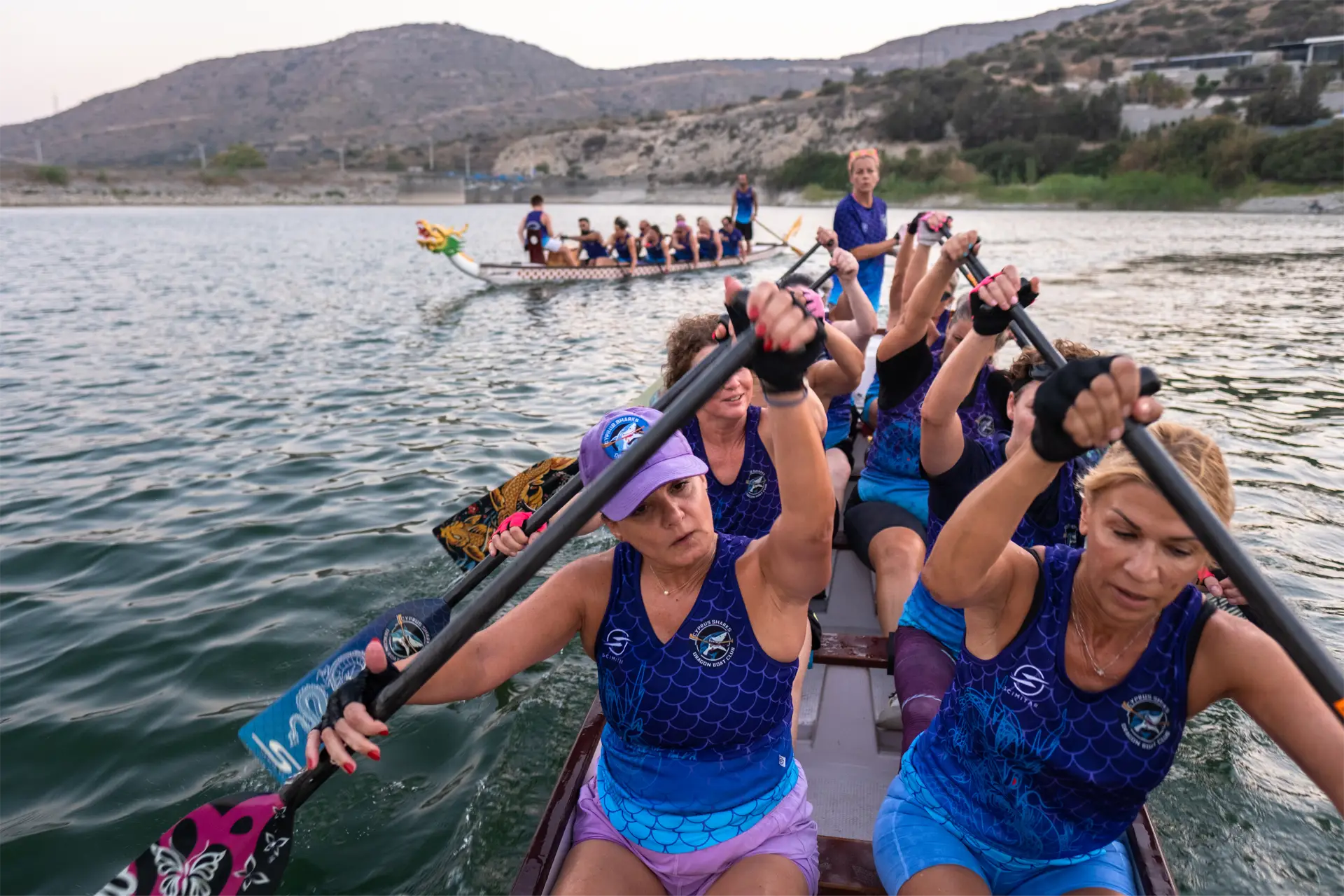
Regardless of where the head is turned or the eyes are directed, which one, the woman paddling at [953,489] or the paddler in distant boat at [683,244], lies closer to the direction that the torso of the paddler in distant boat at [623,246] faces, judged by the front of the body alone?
the woman paddling

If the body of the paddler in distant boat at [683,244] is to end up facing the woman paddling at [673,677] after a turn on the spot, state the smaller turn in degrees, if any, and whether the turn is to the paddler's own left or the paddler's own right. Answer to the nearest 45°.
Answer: approximately 45° to the paddler's own left

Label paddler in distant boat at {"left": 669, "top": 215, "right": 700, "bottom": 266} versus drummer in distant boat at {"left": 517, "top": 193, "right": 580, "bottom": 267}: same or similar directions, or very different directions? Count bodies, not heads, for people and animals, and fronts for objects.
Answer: very different directions

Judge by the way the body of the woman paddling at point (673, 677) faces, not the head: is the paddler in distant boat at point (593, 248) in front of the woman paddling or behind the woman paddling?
behind

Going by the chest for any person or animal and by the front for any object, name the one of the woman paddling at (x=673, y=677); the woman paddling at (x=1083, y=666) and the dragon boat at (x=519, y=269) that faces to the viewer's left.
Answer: the dragon boat

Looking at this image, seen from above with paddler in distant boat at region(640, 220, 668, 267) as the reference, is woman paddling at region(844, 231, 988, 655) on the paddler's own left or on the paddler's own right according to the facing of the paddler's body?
on the paddler's own left

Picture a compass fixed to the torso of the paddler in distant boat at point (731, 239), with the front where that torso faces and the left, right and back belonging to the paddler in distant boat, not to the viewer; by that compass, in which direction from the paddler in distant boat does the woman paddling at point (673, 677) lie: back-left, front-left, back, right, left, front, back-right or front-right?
front-left

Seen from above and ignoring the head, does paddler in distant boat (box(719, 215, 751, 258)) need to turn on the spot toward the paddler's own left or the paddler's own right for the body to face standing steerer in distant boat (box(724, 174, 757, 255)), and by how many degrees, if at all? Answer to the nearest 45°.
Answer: approximately 135° to the paddler's own right

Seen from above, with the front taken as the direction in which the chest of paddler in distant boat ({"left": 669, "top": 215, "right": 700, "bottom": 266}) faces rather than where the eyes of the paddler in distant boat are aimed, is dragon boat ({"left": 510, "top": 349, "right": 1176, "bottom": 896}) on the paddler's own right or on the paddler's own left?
on the paddler's own left

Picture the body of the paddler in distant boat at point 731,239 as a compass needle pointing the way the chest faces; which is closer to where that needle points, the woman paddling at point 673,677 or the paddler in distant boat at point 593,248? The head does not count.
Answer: the paddler in distant boat

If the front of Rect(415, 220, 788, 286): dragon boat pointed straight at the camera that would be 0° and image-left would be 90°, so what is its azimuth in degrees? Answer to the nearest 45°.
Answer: approximately 90°

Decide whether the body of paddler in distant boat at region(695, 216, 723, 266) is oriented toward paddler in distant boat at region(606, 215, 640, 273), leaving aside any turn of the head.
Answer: yes

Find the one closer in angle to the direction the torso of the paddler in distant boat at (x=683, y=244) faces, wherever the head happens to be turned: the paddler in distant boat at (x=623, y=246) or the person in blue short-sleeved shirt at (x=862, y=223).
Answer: the paddler in distant boat

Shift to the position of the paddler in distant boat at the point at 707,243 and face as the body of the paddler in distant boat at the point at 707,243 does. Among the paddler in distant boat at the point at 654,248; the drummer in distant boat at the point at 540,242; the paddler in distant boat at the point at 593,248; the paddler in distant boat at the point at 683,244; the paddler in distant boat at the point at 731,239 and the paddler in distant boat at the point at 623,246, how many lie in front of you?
5

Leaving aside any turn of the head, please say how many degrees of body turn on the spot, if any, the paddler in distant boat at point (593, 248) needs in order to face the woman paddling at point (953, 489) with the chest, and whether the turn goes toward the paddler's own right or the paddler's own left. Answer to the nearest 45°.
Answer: approximately 45° to the paddler's own left

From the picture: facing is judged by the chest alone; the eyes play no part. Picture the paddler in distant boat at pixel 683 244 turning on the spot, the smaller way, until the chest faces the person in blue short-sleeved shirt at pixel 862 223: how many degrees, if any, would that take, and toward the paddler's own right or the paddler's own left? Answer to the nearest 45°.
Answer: approximately 45° to the paddler's own left

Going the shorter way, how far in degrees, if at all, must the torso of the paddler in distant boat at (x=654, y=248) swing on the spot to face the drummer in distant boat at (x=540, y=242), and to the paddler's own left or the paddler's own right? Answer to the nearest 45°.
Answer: approximately 45° to the paddler's own right

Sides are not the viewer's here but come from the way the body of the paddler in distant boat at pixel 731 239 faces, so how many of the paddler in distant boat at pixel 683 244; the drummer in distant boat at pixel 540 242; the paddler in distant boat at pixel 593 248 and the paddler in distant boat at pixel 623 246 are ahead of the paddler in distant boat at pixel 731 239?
4
